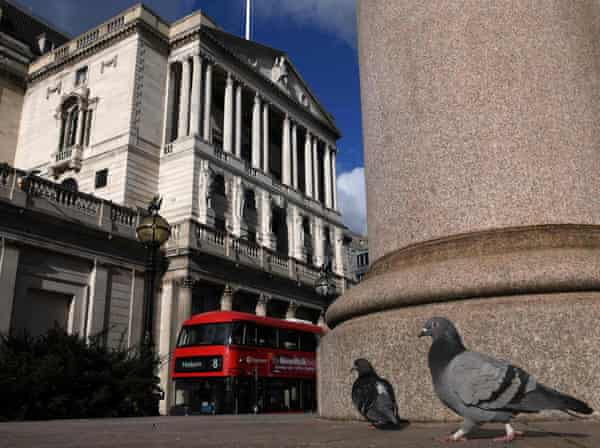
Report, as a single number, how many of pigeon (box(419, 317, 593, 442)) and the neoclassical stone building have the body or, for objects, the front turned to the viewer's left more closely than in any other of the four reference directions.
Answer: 1

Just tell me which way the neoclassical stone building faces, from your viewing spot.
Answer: facing the viewer and to the right of the viewer

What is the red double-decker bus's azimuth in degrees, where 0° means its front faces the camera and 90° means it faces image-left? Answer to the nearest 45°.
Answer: approximately 45°

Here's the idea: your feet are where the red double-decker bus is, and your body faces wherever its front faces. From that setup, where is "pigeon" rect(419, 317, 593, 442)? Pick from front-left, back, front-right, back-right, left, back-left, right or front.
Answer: front-left

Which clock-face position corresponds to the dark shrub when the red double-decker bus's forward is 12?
The dark shrub is roughly at 11 o'clock from the red double-decker bus.

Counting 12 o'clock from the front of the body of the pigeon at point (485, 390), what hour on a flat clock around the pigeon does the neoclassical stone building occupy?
The neoclassical stone building is roughly at 2 o'clock from the pigeon.

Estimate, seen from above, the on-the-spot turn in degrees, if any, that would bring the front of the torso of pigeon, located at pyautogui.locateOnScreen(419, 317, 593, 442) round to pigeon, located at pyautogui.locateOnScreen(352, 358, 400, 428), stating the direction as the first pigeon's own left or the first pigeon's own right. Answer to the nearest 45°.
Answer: approximately 45° to the first pigeon's own right

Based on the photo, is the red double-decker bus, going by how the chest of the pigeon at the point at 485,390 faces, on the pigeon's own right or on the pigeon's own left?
on the pigeon's own right

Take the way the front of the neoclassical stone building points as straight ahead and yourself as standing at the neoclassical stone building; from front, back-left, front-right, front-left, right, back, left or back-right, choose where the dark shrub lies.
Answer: front-right

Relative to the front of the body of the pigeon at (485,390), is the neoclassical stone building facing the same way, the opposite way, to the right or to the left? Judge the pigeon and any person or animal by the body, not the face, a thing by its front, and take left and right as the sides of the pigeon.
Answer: the opposite way

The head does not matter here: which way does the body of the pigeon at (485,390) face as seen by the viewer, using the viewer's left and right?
facing to the left of the viewer

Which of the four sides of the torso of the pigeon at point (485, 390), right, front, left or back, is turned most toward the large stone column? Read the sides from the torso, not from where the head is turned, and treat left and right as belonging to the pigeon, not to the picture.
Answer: right

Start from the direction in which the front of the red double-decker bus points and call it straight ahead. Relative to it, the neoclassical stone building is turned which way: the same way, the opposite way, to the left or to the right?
to the left

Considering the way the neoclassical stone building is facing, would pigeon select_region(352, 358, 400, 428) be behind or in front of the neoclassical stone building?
in front
